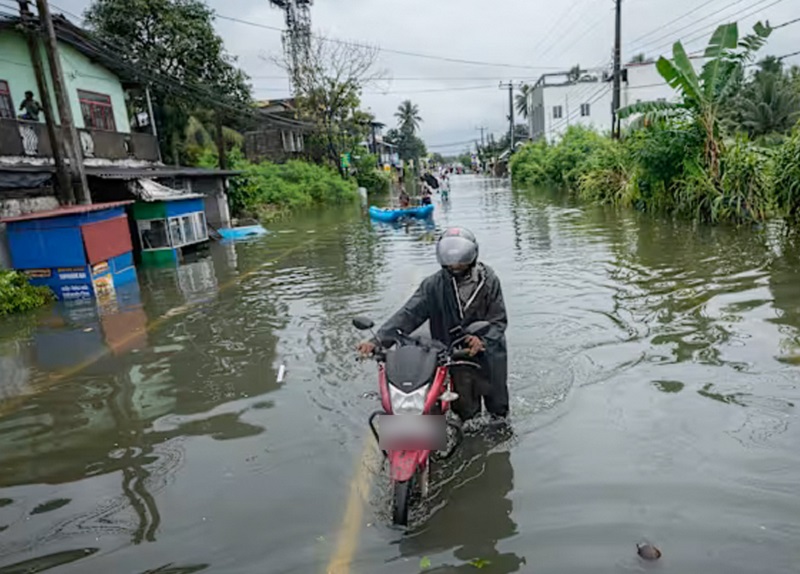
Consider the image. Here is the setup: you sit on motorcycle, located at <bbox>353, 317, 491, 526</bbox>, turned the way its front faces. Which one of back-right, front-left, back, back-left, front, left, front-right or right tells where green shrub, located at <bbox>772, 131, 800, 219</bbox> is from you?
back-left

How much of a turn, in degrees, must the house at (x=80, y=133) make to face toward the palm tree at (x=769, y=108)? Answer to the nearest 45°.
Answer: approximately 45° to its left

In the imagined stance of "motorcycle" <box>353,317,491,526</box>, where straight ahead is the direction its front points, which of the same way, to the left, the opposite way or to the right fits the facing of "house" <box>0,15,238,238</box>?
to the left

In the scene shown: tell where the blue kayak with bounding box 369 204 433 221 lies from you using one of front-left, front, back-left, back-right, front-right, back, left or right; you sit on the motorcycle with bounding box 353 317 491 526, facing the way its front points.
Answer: back

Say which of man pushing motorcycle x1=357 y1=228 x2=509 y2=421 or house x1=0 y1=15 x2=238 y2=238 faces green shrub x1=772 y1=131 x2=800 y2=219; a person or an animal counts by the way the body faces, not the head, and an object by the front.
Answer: the house

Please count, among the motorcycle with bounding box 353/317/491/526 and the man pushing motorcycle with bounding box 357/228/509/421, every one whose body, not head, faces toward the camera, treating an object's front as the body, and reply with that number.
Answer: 2

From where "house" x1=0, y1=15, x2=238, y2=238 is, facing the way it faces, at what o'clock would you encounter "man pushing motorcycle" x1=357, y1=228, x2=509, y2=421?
The man pushing motorcycle is roughly at 1 o'clock from the house.

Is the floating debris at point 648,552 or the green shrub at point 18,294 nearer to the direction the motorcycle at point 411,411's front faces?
the floating debris

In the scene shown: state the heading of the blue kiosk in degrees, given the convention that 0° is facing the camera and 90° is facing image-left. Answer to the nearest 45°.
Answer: approximately 315°
